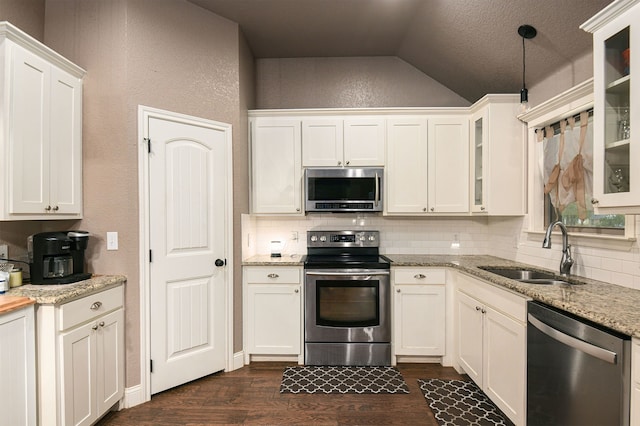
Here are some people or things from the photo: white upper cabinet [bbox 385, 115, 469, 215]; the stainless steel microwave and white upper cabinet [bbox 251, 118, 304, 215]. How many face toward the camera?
3

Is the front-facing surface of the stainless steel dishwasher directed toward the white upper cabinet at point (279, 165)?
no

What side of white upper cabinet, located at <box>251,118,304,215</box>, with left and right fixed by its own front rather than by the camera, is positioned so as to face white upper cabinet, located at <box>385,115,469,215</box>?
left

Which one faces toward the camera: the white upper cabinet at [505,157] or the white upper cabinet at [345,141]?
the white upper cabinet at [345,141]

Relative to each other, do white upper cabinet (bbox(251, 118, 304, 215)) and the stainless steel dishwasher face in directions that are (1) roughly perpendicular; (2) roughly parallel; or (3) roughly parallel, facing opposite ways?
roughly perpendicular

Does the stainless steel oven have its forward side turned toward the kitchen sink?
no

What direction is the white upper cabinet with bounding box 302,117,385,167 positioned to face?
toward the camera

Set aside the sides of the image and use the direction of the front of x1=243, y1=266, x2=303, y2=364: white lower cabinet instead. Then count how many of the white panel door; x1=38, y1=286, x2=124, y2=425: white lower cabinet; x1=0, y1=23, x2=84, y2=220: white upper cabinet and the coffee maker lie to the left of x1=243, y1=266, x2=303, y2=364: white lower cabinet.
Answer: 0

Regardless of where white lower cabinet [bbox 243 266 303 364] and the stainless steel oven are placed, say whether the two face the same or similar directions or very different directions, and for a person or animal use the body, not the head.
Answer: same or similar directions

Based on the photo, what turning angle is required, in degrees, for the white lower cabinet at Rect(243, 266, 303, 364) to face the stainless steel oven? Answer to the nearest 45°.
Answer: approximately 90° to its left

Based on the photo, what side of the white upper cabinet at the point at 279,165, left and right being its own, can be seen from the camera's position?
front

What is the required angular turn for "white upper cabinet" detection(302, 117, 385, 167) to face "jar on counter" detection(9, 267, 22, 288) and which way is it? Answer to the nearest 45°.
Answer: approximately 45° to its right

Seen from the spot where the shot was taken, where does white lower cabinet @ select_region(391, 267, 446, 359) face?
facing the viewer

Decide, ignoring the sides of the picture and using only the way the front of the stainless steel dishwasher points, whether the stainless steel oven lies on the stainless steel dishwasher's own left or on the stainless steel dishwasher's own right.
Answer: on the stainless steel dishwasher's own right

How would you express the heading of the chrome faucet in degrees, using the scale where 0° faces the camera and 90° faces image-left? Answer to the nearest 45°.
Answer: approximately 45°

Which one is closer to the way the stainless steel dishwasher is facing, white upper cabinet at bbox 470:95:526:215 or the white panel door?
the white panel door

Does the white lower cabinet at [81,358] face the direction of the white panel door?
no

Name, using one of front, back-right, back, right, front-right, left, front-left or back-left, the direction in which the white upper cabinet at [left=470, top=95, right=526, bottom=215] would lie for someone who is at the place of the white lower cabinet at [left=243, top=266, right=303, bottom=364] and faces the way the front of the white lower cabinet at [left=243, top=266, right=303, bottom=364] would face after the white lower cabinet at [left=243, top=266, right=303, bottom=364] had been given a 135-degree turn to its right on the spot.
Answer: back-right
